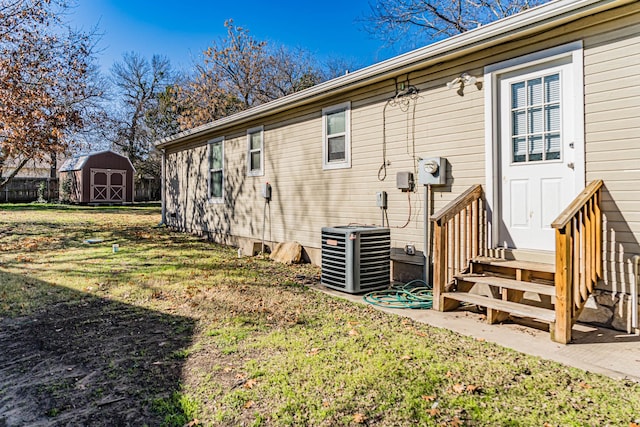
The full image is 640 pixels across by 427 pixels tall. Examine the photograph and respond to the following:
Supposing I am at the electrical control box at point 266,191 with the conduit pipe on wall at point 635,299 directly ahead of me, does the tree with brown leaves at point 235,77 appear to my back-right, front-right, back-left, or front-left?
back-left

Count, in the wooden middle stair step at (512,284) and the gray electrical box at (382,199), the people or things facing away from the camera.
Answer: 0

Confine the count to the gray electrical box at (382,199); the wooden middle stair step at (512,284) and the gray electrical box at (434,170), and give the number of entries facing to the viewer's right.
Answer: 0

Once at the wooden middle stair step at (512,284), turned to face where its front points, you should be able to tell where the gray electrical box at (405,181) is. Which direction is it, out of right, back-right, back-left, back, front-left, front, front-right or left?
right

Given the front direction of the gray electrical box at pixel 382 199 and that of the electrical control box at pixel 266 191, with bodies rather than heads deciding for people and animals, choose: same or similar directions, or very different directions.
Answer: same or similar directions

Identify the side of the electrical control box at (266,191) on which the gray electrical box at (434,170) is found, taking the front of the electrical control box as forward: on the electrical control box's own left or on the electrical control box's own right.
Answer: on the electrical control box's own left

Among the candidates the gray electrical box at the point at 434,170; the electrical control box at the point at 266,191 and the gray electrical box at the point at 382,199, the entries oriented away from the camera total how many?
0

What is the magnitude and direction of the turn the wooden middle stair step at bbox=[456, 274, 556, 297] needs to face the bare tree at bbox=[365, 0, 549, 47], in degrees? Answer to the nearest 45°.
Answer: approximately 135° to its right

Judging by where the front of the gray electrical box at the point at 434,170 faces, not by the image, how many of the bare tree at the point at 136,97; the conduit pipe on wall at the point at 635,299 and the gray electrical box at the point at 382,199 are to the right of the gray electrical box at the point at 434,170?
2

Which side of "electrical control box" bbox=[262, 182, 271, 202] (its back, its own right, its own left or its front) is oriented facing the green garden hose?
left

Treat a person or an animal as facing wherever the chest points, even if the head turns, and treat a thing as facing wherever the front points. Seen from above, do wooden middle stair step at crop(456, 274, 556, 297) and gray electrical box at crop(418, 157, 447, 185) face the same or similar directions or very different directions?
same or similar directions

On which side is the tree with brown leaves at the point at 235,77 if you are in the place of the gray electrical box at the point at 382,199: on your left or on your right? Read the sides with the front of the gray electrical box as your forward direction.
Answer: on your right

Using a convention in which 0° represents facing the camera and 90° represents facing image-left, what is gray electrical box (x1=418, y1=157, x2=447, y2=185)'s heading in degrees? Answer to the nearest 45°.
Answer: approximately 45°

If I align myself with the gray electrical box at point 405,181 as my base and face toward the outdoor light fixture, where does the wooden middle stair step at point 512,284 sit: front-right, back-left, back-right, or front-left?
front-right

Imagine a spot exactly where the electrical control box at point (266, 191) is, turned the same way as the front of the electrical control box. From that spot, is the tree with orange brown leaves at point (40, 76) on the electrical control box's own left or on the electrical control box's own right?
on the electrical control box's own right

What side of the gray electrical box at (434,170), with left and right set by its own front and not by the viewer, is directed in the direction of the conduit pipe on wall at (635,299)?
left

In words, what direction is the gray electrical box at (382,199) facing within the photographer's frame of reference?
facing the viewer and to the left of the viewer
